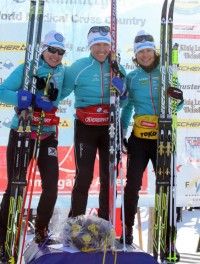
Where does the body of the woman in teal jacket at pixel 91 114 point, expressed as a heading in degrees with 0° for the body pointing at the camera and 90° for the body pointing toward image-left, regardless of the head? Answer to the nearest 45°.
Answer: approximately 0°
